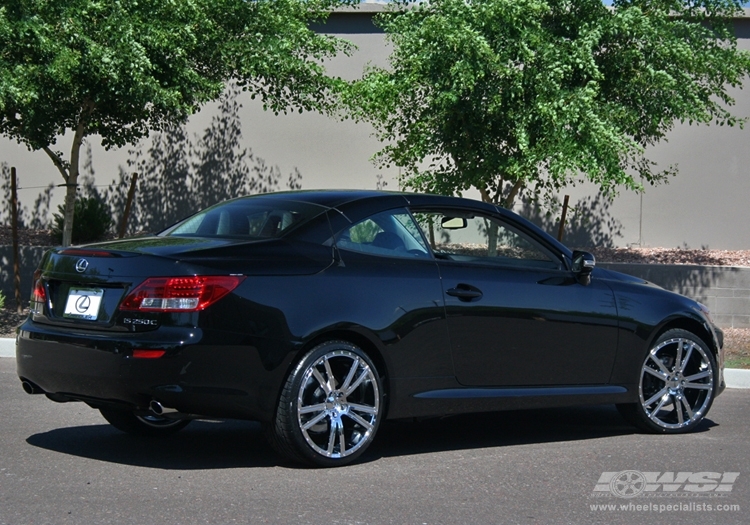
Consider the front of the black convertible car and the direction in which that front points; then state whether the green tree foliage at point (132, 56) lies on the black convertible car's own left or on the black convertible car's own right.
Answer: on the black convertible car's own left

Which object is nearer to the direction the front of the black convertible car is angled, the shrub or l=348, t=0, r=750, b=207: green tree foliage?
the green tree foliage

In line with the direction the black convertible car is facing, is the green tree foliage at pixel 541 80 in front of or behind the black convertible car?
in front

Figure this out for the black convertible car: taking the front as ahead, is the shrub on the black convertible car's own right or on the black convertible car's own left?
on the black convertible car's own left

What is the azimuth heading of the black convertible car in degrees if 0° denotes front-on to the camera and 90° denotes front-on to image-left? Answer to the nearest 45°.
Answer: approximately 225°
